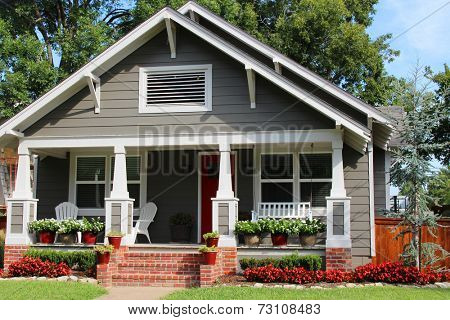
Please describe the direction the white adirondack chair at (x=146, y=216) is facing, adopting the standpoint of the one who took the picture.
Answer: facing the viewer and to the left of the viewer

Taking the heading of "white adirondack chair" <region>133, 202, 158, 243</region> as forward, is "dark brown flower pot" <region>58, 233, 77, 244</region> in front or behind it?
in front

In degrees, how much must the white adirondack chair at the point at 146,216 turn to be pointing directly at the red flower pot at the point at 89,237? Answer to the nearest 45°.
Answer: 0° — it already faces it

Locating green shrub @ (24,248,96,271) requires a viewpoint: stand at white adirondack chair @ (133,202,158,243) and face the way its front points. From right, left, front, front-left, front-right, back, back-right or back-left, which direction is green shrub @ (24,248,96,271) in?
front

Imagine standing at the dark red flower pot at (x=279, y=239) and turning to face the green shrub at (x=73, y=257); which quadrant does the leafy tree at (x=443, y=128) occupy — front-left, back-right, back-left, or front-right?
back-right

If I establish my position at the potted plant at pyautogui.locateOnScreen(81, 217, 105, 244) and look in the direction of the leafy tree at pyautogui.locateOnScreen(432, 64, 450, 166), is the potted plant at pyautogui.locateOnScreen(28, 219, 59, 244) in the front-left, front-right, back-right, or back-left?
back-left

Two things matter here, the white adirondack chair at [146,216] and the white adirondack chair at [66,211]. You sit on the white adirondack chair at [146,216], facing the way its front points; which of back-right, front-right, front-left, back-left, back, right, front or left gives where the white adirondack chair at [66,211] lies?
front-right

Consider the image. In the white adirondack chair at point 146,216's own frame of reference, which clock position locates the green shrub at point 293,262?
The green shrub is roughly at 9 o'clock from the white adirondack chair.

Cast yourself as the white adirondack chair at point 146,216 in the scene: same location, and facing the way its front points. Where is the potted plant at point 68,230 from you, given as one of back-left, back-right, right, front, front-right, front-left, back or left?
front
